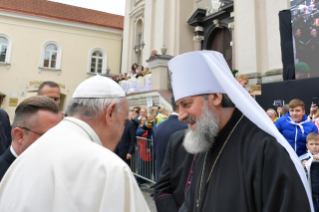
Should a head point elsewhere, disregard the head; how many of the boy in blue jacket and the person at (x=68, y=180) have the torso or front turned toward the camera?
1

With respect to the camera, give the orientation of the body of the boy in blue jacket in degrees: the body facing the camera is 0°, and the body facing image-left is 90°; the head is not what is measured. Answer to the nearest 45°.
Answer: approximately 0°

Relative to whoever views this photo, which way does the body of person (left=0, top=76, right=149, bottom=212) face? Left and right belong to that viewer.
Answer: facing away from the viewer and to the right of the viewer

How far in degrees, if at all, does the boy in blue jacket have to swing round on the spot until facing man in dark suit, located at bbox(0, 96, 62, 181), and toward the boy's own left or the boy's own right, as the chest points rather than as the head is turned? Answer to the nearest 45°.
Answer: approximately 45° to the boy's own right
